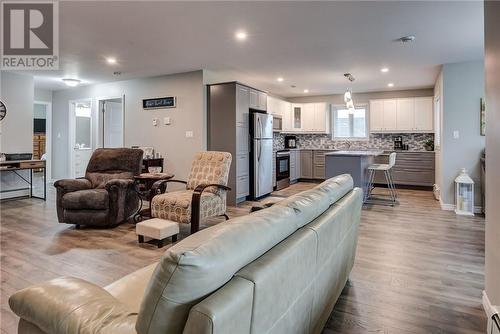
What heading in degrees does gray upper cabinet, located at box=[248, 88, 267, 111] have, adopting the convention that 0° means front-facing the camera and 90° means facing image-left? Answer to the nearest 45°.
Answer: approximately 315°

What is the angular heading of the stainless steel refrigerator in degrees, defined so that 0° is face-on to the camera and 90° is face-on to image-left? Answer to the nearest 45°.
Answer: approximately 315°

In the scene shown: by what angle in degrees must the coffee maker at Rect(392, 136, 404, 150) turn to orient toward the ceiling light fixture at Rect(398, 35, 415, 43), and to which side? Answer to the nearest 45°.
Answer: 0° — it already faces it

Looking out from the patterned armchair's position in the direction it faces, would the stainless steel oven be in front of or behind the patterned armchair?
behind

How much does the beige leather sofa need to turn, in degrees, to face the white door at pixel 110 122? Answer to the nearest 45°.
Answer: approximately 45° to its right

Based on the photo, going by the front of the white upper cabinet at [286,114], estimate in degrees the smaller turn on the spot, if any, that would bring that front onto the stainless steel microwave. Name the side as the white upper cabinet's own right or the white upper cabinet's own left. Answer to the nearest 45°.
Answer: approximately 45° to the white upper cabinet's own right

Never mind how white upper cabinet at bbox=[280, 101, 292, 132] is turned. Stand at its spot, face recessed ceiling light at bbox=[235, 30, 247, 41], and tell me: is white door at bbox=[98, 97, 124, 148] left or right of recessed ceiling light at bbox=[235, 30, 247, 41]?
right

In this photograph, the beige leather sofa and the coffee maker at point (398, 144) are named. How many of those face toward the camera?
1
